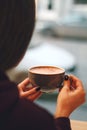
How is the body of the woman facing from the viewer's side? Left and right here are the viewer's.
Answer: facing away from the viewer and to the right of the viewer

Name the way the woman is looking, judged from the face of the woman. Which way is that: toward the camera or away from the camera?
away from the camera
